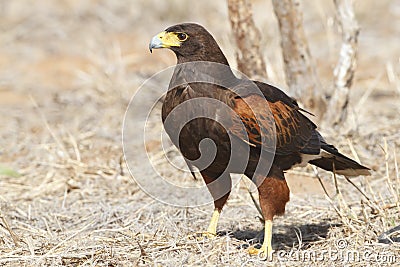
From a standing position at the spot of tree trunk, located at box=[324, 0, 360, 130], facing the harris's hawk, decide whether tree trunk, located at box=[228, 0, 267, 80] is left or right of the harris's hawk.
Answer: right

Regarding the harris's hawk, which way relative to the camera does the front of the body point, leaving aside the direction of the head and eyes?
to the viewer's left

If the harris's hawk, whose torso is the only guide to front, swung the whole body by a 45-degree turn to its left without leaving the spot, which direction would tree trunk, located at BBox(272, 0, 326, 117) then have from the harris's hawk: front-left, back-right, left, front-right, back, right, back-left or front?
back-right

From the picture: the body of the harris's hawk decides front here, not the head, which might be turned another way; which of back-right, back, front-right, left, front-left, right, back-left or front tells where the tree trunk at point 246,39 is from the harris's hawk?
right

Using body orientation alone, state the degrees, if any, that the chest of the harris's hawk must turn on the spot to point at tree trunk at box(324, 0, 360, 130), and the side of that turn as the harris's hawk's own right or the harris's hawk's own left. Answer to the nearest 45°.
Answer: approximately 90° to the harris's hawk's own right
